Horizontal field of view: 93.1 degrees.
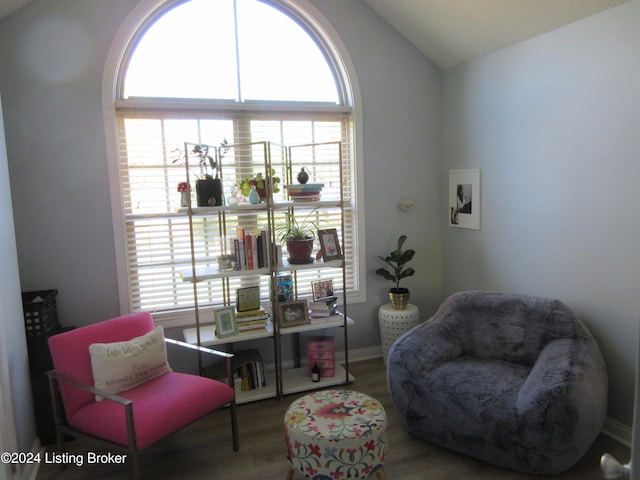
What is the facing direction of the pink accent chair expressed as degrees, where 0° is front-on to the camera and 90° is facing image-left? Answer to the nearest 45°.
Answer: approximately 315°

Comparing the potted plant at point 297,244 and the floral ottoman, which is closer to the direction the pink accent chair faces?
the floral ottoman

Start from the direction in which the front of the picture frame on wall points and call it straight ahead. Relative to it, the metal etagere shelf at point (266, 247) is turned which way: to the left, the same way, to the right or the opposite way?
to the left

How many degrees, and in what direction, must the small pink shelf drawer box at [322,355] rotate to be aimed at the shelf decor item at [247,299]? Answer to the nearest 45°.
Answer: approximately 90° to its right

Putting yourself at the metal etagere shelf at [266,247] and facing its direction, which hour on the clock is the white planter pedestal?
The white planter pedestal is roughly at 9 o'clock from the metal etagere shelf.

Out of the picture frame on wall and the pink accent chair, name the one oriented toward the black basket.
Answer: the picture frame on wall

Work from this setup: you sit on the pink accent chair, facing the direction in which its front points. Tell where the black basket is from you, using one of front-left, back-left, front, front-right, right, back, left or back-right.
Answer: back
